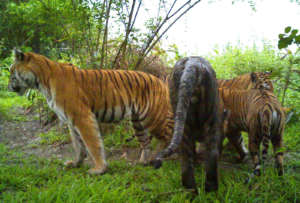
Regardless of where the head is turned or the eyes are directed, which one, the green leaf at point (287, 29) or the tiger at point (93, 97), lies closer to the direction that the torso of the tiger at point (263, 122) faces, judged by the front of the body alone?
the tiger

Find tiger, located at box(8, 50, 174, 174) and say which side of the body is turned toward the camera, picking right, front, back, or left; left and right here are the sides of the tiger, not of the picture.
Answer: left

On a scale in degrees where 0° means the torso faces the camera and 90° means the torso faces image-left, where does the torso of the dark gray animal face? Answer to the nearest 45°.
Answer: approximately 180°

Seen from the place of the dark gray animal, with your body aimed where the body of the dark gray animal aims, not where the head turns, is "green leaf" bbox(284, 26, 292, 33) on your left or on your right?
on your right

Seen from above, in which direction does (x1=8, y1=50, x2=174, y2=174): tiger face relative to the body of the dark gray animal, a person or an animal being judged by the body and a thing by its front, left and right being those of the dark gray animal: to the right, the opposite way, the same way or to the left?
to the left

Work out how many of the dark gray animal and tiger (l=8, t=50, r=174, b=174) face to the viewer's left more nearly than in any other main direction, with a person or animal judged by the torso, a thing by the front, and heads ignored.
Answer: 1

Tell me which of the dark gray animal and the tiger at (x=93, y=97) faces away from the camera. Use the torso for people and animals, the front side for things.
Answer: the dark gray animal

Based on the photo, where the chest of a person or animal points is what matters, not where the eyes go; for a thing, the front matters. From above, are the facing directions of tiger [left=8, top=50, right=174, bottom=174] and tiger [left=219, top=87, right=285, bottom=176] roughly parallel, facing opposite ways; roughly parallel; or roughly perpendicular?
roughly perpendicular
